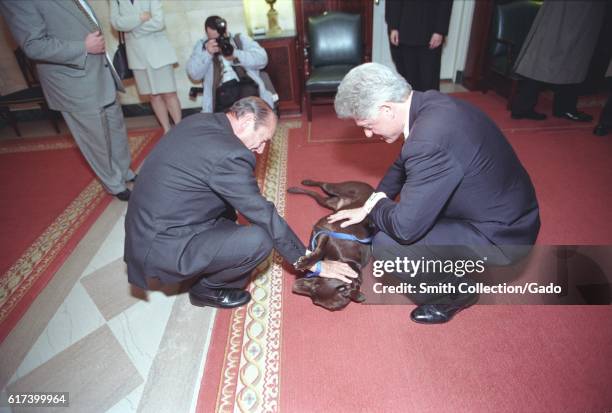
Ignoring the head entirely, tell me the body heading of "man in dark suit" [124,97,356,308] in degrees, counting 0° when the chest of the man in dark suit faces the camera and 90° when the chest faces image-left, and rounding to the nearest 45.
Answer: approximately 270°

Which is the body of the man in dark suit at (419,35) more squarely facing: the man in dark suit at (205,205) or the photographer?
the man in dark suit

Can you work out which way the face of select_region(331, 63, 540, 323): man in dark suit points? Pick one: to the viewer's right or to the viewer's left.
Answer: to the viewer's left

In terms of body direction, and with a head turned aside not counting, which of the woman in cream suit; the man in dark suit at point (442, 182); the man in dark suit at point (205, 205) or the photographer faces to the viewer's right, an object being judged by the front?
the man in dark suit at point (205, 205)

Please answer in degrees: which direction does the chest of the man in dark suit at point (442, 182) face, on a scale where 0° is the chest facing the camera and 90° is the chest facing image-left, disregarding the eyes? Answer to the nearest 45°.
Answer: approximately 90°

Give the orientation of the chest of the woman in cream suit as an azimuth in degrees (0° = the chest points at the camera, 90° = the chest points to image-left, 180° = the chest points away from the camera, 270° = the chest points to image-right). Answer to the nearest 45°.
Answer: approximately 0°

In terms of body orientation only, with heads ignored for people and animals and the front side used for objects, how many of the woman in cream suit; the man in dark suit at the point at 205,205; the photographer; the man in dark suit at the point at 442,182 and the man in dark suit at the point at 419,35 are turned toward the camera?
3
